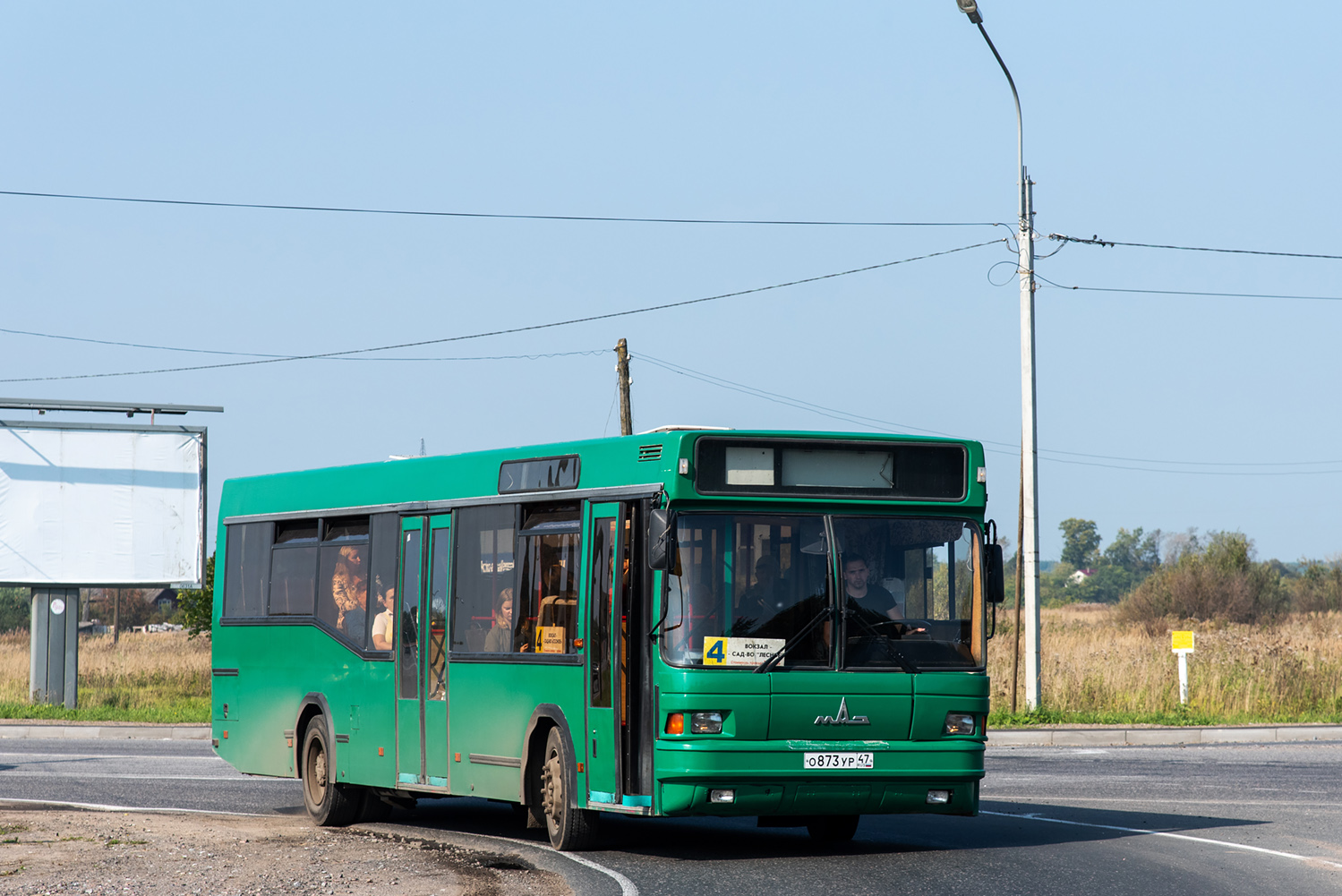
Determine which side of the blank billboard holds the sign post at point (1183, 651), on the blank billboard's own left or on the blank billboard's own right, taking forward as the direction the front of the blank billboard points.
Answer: on the blank billboard's own left

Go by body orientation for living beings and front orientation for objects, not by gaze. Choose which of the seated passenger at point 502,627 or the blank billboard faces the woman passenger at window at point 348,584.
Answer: the blank billboard

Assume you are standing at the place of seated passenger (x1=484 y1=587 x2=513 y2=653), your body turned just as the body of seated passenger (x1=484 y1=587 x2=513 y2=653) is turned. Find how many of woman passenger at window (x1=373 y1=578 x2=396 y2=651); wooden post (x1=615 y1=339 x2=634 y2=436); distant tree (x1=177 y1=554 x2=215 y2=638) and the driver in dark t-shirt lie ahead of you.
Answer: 1

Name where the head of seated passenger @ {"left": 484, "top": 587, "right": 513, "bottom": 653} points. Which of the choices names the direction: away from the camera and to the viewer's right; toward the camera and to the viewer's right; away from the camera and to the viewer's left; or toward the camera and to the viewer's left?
toward the camera and to the viewer's right

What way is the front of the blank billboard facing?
toward the camera

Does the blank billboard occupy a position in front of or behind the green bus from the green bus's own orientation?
behind

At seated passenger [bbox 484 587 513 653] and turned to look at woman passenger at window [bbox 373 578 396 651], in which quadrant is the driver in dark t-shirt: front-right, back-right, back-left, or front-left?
back-right

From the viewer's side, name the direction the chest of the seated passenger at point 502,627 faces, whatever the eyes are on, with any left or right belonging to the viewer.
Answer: facing the viewer and to the right of the viewer

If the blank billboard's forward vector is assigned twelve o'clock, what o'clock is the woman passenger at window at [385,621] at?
The woman passenger at window is roughly at 12 o'clock from the blank billboard.

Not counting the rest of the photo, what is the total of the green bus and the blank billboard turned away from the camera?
0

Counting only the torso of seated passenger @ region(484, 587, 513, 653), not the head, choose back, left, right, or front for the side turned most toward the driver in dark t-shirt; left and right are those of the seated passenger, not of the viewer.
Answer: front

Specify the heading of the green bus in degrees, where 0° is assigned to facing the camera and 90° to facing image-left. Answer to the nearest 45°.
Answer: approximately 315°

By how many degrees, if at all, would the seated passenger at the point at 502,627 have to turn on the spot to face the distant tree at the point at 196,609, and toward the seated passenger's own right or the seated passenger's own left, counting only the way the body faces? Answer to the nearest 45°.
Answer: approximately 135° to the seated passenger's own left

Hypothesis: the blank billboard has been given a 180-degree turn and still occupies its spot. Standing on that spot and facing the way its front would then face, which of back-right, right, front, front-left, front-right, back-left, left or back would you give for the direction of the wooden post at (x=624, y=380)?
right

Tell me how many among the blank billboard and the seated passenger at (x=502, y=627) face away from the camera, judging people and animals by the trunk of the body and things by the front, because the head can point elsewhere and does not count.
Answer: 0
